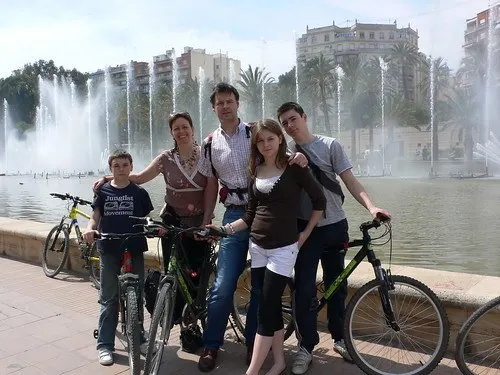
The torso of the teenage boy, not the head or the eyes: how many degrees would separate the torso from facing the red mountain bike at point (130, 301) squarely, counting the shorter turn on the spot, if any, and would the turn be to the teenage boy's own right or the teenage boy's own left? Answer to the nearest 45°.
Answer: approximately 90° to the teenage boy's own right

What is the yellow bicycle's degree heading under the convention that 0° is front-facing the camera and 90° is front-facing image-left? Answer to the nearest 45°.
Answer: approximately 135°

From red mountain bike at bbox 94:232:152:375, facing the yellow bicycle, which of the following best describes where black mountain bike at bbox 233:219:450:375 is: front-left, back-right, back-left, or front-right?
back-right

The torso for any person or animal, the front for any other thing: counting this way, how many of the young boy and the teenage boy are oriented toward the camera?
2

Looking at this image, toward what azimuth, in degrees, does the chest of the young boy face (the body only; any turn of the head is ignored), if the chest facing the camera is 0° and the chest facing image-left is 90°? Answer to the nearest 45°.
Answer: approximately 0°

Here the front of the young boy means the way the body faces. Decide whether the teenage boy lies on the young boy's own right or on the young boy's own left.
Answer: on the young boy's own left
